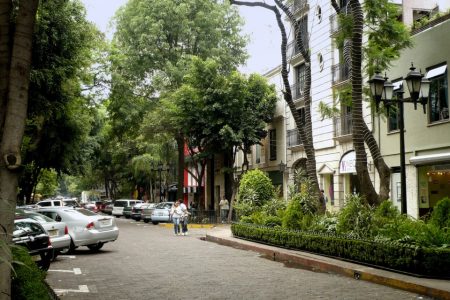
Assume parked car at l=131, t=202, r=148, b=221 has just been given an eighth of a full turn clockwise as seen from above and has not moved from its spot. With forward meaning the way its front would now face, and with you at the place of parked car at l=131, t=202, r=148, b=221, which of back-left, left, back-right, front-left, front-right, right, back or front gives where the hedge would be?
right

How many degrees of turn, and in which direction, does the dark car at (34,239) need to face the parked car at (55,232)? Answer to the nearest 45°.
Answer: approximately 45° to its right

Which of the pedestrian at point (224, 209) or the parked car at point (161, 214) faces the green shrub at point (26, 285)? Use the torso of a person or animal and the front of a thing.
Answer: the pedestrian

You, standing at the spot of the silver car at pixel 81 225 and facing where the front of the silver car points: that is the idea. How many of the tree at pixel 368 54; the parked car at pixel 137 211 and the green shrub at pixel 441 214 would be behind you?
2

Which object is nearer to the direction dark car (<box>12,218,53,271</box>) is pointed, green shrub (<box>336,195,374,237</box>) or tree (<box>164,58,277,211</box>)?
the tree

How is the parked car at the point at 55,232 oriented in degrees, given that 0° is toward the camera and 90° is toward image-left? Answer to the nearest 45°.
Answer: approximately 135°

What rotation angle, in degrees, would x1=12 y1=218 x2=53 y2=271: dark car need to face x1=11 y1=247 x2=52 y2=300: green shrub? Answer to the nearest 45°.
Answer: approximately 135° to its left

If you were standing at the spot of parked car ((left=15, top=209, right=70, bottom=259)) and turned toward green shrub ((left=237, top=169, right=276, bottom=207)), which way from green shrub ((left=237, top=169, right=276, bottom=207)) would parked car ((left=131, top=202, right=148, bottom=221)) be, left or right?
left
